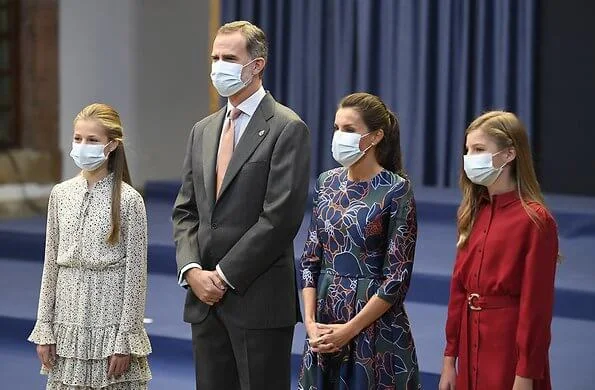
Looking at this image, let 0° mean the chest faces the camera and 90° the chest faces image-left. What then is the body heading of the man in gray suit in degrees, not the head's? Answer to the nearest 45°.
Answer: approximately 45°

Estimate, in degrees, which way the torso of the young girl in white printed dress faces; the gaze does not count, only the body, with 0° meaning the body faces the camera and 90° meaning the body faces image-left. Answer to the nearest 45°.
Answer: approximately 45°

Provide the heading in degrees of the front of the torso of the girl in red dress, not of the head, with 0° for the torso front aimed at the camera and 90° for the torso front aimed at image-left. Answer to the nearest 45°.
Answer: approximately 45°

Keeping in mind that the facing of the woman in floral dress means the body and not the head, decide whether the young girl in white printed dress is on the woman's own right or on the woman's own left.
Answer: on the woman's own right
